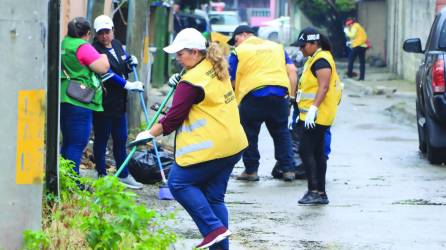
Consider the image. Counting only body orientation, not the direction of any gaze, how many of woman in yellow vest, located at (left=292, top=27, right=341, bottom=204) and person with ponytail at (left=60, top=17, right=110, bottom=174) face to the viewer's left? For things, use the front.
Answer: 1

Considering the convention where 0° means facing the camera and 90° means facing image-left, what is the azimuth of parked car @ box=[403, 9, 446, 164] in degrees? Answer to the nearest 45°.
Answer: approximately 180°

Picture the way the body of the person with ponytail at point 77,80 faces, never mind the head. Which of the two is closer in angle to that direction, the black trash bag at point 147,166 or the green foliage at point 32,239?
the black trash bag

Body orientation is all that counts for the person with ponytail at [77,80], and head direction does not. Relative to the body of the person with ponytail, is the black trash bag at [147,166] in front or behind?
in front

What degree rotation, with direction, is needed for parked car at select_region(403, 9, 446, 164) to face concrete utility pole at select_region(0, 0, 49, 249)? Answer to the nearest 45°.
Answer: approximately 180°

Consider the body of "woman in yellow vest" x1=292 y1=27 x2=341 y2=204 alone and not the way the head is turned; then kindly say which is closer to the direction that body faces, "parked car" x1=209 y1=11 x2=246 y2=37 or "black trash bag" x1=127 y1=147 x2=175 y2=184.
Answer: the black trash bag

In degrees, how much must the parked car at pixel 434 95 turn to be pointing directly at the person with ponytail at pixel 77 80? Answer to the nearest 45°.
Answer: approximately 135° to its left
